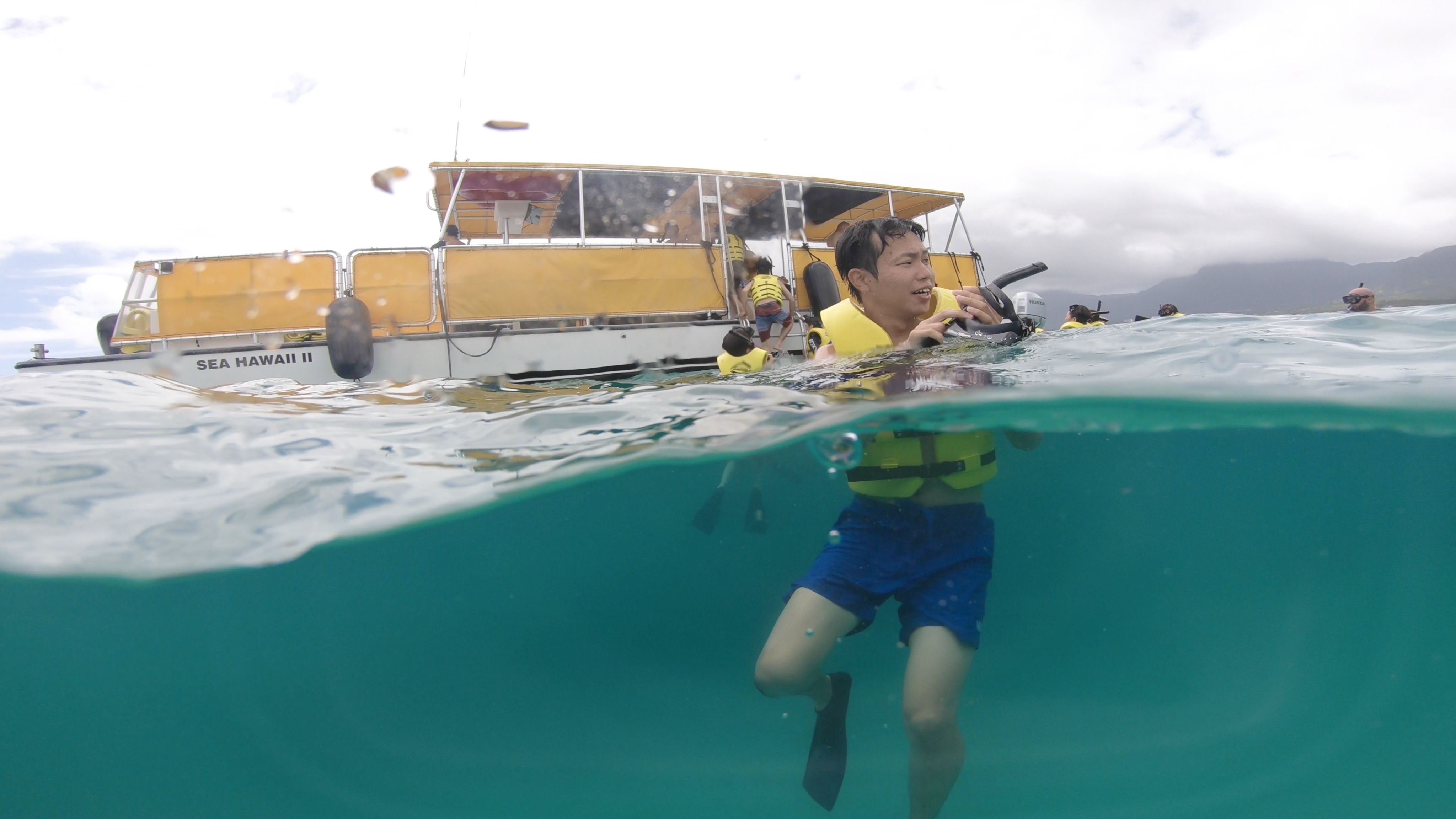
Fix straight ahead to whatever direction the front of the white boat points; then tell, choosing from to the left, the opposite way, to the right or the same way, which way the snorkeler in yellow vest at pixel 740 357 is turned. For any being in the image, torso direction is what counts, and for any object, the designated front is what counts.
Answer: to the right

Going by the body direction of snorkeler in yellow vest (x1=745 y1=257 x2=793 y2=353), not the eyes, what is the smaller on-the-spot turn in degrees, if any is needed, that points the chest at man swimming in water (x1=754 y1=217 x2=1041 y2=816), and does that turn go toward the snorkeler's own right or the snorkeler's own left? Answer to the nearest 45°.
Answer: approximately 180°

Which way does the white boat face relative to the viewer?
to the viewer's left

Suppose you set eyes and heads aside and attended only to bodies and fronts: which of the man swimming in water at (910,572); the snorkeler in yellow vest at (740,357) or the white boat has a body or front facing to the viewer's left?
the white boat

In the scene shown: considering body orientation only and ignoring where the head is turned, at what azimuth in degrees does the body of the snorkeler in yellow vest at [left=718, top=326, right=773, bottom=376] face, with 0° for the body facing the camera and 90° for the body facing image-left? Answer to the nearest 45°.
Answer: approximately 180°

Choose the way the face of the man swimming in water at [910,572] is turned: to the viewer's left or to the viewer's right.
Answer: to the viewer's right

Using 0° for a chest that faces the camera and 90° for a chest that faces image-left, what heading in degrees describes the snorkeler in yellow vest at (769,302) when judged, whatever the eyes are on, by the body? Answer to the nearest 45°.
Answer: approximately 180°

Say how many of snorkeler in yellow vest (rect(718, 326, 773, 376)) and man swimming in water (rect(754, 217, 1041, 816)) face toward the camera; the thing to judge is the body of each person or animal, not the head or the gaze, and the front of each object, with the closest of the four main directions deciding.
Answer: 1

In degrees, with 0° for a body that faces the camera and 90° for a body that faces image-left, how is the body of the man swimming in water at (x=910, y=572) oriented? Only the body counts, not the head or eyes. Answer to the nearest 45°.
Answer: approximately 0°

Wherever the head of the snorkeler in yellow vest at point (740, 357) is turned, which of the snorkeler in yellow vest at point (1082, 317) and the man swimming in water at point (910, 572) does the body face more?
the snorkeler in yellow vest

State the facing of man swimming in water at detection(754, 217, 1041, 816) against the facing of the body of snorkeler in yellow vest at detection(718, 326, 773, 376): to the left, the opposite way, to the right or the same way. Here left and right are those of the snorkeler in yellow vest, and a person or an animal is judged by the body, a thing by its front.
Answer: the opposite way

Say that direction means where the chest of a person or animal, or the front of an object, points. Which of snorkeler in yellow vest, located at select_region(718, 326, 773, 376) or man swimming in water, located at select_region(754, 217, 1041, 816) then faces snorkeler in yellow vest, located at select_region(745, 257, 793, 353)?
snorkeler in yellow vest, located at select_region(718, 326, 773, 376)

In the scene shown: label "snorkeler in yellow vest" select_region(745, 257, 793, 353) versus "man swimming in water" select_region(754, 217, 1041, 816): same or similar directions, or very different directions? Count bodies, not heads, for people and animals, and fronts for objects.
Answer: very different directions
